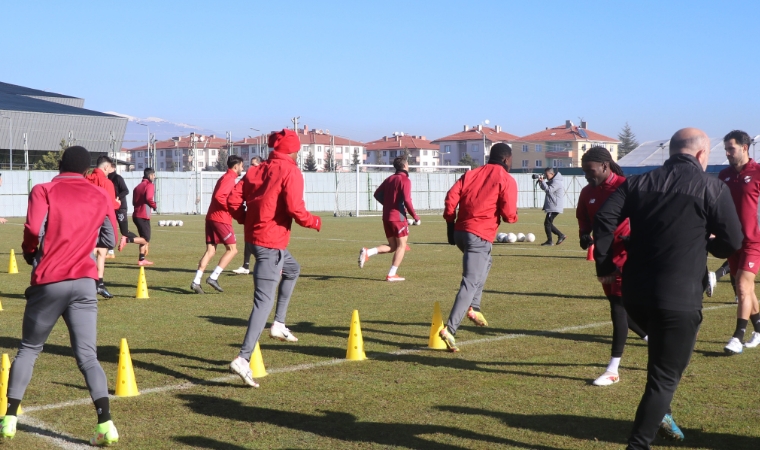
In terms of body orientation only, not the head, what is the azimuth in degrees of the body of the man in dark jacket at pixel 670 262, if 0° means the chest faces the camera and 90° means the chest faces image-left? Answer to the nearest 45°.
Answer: approximately 225°

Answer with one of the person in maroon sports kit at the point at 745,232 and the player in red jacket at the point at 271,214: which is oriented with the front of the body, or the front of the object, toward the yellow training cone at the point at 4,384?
the person in maroon sports kit at the point at 745,232

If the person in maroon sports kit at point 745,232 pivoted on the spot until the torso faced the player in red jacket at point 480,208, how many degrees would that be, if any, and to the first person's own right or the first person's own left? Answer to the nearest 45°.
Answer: approximately 45° to the first person's own right

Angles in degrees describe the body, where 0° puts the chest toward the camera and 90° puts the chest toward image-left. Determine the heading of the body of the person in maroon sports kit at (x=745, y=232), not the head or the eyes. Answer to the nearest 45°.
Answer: approximately 45°

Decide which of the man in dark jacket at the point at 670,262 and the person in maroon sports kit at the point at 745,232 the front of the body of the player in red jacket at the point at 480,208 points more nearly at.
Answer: the person in maroon sports kit

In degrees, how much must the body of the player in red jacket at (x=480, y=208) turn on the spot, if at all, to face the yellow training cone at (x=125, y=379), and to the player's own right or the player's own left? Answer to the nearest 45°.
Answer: approximately 180°

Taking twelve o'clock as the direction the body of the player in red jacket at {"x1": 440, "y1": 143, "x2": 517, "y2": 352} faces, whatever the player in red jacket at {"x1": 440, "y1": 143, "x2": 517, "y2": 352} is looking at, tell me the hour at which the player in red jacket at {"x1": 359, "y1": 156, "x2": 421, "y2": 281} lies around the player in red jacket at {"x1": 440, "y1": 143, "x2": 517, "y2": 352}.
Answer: the player in red jacket at {"x1": 359, "y1": 156, "x2": 421, "y2": 281} is roughly at 10 o'clock from the player in red jacket at {"x1": 440, "y1": 143, "x2": 517, "y2": 352}.

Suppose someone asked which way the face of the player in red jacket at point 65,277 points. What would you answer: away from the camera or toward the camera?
away from the camera

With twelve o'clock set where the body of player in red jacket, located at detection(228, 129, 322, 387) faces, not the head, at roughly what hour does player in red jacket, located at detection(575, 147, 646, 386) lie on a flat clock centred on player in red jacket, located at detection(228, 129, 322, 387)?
player in red jacket, located at detection(575, 147, 646, 386) is roughly at 2 o'clock from player in red jacket, located at detection(228, 129, 322, 387).

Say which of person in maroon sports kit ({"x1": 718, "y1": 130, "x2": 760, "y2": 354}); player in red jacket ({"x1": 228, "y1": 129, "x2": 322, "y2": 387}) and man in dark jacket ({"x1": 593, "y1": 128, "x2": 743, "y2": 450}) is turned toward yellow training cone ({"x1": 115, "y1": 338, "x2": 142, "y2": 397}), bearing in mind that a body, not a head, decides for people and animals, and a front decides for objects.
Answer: person in maroon sports kit ({"x1": 718, "y1": 130, "x2": 760, "y2": 354})

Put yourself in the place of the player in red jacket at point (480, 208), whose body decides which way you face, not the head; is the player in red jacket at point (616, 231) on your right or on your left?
on your right

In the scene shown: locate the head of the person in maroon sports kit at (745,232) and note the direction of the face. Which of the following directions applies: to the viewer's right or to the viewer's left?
to the viewer's left

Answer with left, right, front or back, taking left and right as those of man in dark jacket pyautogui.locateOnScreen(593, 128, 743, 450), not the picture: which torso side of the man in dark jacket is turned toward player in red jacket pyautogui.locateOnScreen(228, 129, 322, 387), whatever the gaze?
left
